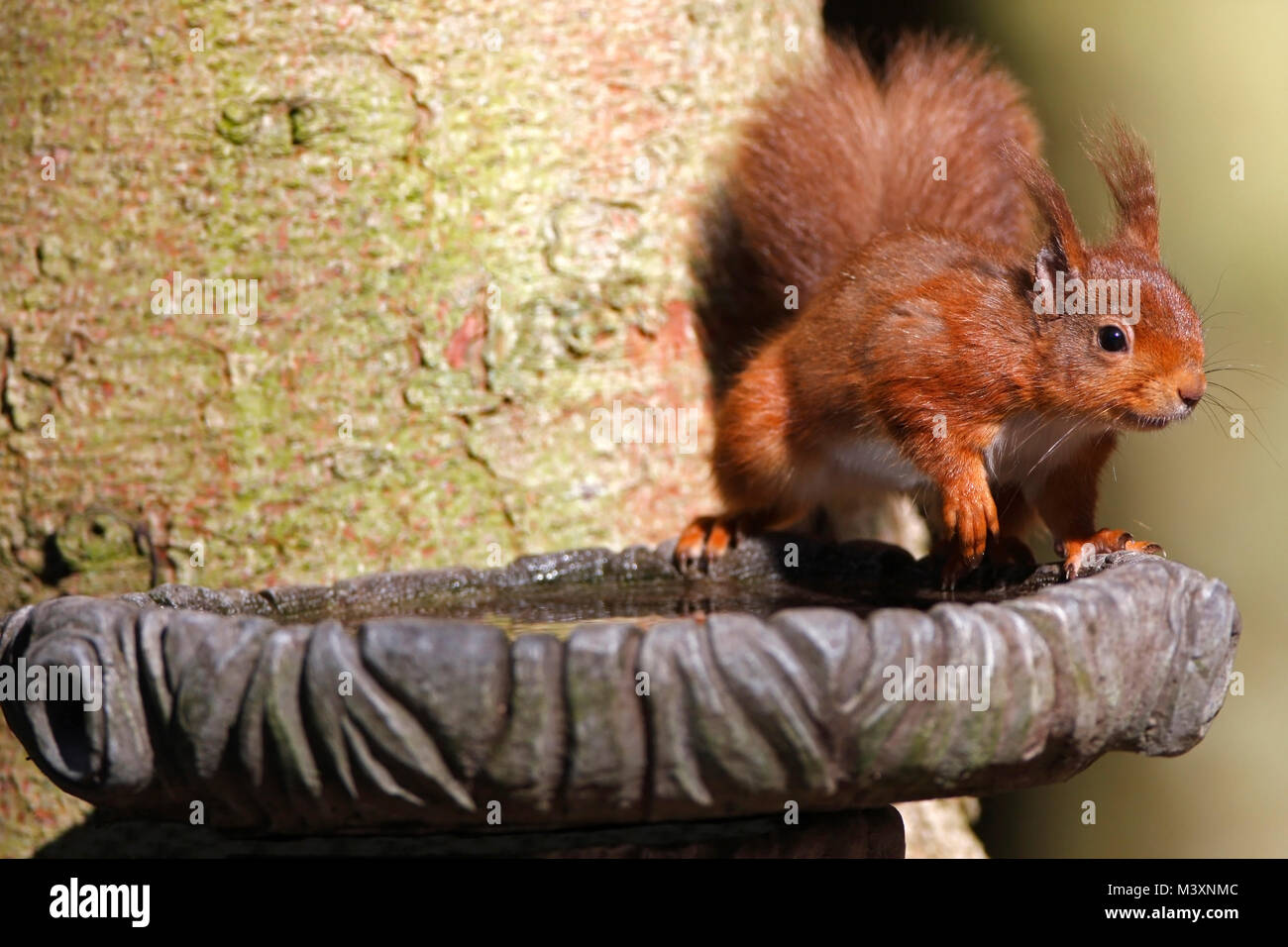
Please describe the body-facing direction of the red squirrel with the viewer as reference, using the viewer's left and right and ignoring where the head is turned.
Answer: facing the viewer and to the right of the viewer
